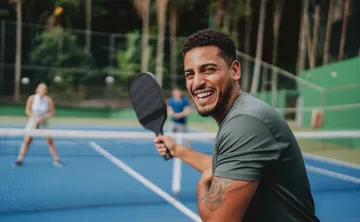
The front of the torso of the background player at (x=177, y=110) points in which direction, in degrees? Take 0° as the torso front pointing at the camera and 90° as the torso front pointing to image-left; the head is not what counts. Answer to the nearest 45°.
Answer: approximately 0°

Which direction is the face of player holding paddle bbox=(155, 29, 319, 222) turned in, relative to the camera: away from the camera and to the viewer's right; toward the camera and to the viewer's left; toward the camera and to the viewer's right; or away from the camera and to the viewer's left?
toward the camera and to the viewer's left

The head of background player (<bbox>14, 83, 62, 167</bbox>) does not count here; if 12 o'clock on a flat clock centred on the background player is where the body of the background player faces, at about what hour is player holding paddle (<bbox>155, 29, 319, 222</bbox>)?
The player holding paddle is roughly at 12 o'clock from the background player.

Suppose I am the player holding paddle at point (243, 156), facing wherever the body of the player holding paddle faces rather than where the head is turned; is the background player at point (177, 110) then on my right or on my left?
on my right

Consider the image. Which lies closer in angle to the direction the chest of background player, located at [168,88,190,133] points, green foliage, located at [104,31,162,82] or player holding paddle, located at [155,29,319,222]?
the player holding paddle

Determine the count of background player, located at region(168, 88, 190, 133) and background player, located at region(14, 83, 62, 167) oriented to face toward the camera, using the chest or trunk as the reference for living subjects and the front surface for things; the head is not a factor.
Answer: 2

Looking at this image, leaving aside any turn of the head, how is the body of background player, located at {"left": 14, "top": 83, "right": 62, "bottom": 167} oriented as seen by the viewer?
toward the camera

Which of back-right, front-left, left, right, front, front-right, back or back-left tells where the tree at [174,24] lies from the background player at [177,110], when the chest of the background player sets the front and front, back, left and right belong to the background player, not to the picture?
back

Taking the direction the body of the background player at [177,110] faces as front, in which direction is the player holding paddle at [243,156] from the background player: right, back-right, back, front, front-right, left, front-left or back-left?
front
